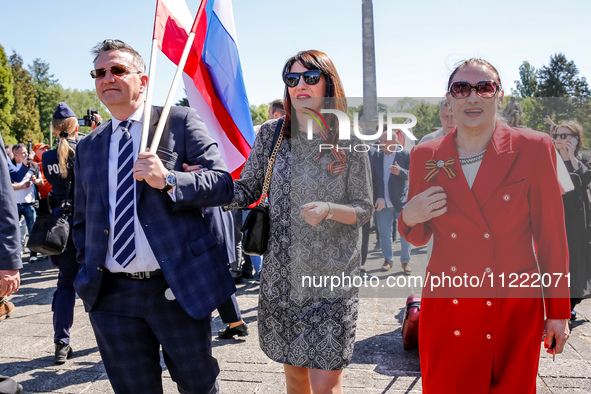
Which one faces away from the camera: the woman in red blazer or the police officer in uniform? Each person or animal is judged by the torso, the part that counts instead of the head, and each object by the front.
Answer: the police officer in uniform

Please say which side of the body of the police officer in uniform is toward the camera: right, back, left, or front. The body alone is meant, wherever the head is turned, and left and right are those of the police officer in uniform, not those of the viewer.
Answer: back

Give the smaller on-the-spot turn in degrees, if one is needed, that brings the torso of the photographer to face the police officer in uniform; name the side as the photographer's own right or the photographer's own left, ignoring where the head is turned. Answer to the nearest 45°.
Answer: approximately 45° to the photographer's own right

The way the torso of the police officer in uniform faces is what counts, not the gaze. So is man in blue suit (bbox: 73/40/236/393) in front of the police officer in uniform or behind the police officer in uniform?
behind

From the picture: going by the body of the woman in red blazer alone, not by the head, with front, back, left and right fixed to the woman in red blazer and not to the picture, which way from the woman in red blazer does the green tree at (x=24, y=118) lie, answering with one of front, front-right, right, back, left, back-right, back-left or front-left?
back-right

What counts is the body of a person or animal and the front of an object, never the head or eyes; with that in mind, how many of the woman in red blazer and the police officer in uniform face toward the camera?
1

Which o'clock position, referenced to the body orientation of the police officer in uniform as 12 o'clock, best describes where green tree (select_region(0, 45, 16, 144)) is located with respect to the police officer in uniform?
The green tree is roughly at 12 o'clock from the police officer in uniform.

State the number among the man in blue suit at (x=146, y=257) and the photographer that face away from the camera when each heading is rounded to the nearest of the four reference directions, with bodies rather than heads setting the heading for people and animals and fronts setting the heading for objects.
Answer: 0

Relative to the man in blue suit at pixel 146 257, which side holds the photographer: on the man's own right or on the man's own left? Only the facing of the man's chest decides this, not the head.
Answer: on the man's own right

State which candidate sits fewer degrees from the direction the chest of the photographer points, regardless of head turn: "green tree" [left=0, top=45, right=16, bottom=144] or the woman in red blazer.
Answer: the woman in red blazer

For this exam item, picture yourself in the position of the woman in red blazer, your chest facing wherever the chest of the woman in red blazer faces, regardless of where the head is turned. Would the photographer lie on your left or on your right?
on your right
